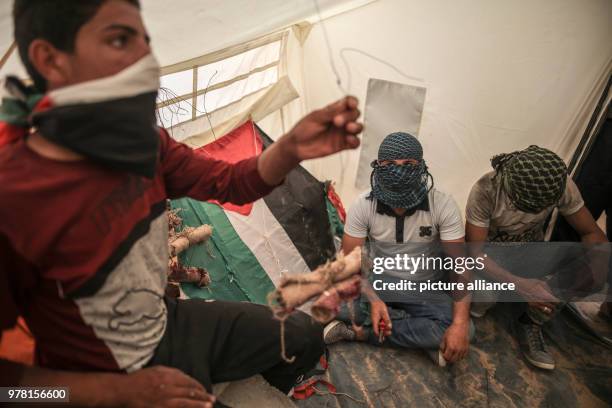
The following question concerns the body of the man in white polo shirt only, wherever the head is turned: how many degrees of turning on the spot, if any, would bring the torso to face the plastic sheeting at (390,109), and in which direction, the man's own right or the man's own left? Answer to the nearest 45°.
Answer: approximately 180°

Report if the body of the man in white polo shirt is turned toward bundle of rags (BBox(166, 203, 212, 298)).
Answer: no

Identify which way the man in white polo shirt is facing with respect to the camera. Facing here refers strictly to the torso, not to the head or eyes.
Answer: toward the camera

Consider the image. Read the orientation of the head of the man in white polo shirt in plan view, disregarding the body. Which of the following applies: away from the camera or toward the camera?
toward the camera

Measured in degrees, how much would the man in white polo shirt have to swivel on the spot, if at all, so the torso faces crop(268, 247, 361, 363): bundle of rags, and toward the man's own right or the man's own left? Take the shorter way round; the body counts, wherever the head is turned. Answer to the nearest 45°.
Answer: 0° — they already face it

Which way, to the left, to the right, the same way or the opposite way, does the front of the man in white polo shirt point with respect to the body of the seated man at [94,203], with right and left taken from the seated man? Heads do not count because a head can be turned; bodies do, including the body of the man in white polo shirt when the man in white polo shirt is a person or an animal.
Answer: to the right

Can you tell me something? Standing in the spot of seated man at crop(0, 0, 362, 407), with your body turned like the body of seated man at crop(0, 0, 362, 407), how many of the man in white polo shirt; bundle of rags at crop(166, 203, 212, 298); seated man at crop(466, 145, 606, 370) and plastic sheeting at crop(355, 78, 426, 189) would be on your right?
0

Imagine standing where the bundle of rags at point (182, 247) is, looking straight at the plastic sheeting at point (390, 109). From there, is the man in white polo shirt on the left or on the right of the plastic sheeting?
right

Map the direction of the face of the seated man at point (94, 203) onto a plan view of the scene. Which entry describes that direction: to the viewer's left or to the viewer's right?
to the viewer's right

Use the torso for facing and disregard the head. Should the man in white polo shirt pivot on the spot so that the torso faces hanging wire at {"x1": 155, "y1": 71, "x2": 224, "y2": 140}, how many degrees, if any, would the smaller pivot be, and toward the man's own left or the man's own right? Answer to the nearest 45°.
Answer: approximately 90° to the man's own right

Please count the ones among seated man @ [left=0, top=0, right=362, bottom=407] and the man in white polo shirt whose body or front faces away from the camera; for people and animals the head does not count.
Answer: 0

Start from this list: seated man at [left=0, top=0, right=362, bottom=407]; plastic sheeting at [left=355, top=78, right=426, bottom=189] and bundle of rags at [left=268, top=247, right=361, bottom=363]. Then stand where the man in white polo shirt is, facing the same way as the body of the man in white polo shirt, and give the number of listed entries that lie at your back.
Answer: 1

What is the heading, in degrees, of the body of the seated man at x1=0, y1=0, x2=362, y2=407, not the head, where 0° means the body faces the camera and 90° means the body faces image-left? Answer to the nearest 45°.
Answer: approximately 315°
